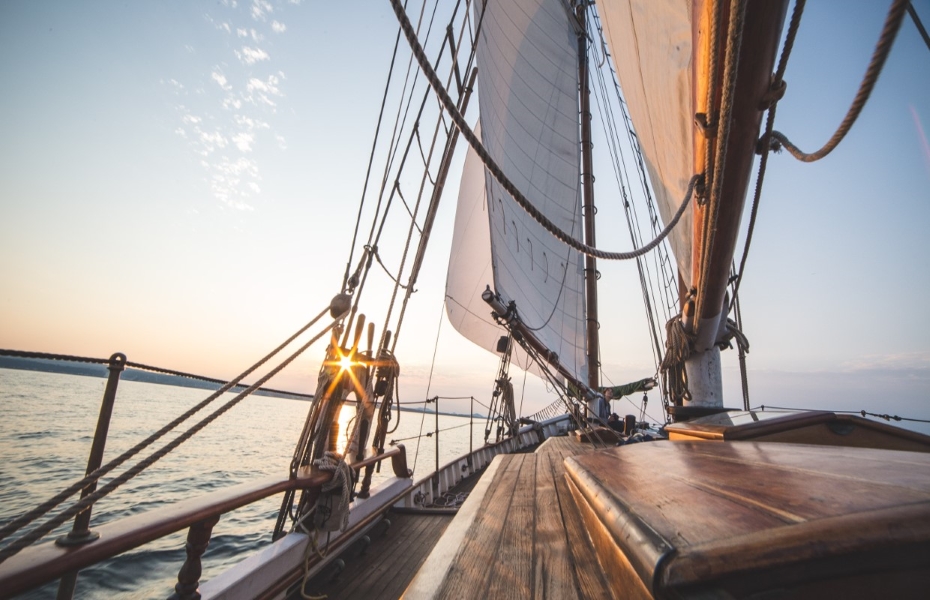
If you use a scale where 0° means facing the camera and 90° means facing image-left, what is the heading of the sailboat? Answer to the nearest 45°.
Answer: approximately 180°
